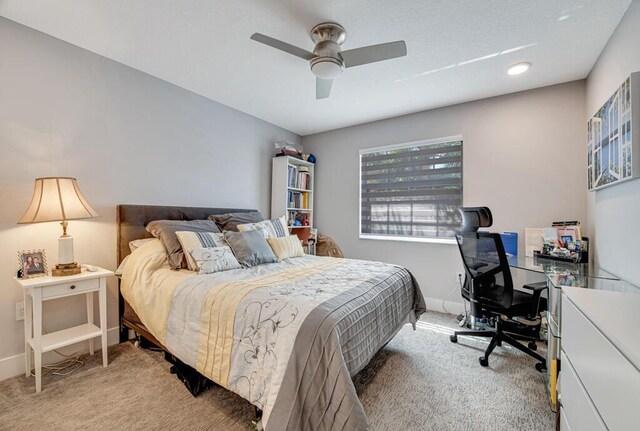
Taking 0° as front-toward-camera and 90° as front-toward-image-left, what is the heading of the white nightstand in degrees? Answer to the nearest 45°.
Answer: approximately 315°

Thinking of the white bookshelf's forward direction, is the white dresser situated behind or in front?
in front

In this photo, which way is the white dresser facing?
to the viewer's left

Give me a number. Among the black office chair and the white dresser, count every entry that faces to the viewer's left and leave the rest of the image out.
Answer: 1

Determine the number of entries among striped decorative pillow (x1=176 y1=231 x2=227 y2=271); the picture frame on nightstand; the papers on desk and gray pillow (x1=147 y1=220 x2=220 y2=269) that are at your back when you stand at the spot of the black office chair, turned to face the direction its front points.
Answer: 3

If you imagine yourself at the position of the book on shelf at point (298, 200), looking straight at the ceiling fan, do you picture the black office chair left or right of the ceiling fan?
left

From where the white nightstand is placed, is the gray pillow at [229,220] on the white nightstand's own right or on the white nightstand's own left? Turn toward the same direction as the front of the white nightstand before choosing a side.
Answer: on the white nightstand's own left

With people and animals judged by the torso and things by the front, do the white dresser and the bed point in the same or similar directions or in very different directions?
very different directions

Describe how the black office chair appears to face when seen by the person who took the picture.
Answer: facing away from the viewer and to the right of the viewer
